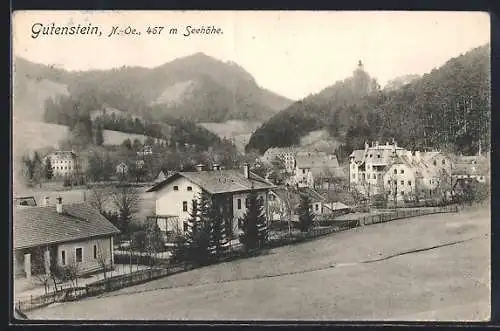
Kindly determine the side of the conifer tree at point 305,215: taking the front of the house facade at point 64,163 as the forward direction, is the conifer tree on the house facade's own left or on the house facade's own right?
on the house facade's own left

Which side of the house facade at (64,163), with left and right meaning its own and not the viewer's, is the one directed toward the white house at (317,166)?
left

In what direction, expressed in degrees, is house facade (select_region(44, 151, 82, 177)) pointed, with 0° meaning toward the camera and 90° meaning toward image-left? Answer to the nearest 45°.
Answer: approximately 0°

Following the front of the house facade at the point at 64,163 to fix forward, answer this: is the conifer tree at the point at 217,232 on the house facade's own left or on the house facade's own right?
on the house facade's own left

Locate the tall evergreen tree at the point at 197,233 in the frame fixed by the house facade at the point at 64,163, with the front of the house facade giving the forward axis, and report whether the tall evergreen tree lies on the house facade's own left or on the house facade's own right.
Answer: on the house facade's own left
